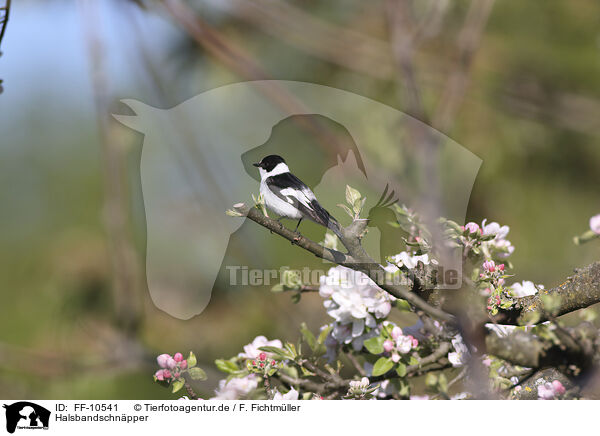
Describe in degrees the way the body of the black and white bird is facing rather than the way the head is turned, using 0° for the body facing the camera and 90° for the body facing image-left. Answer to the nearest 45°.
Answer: approximately 90°
